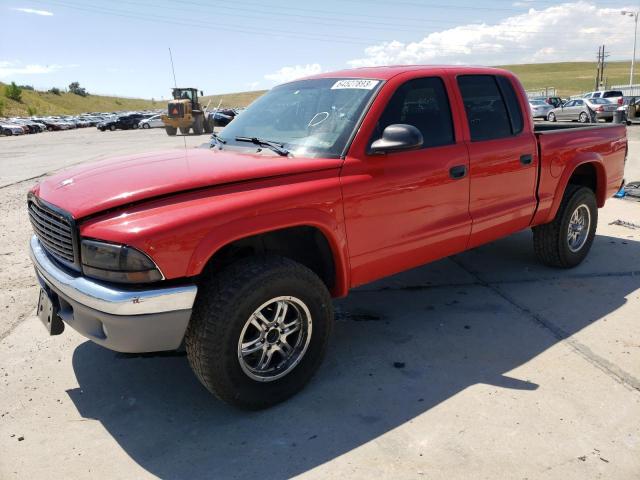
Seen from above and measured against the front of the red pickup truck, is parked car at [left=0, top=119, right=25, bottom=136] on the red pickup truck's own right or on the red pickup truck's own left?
on the red pickup truck's own right

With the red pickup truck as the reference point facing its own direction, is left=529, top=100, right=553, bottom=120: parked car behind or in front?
behind

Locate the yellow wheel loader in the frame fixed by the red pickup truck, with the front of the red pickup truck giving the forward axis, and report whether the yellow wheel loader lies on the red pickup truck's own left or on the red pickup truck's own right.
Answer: on the red pickup truck's own right

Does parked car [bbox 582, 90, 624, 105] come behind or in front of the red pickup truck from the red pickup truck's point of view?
behind

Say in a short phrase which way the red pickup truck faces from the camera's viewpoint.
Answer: facing the viewer and to the left of the viewer

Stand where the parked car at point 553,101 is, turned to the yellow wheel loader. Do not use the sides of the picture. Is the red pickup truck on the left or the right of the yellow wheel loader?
left

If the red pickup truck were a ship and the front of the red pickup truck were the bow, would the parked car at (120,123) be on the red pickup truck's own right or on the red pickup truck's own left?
on the red pickup truck's own right
